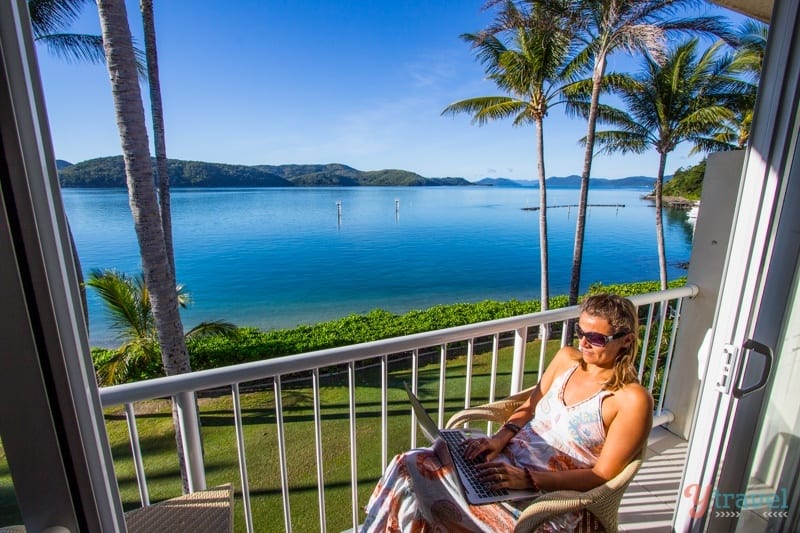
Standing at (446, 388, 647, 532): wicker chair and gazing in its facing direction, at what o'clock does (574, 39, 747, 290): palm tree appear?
The palm tree is roughly at 5 o'clock from the wicker chair.

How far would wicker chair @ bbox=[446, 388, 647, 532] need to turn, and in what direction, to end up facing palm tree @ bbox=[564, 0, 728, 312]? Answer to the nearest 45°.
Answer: approximately 135° to its right

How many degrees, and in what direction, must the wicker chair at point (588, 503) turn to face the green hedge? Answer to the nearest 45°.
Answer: approximately 90° to its right

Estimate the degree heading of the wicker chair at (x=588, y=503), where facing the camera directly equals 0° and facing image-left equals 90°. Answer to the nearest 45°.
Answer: approximately 45°

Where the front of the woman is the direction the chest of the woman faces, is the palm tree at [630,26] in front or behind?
behind

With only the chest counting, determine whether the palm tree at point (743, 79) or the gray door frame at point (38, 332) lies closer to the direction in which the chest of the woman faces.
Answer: the gray door frame
